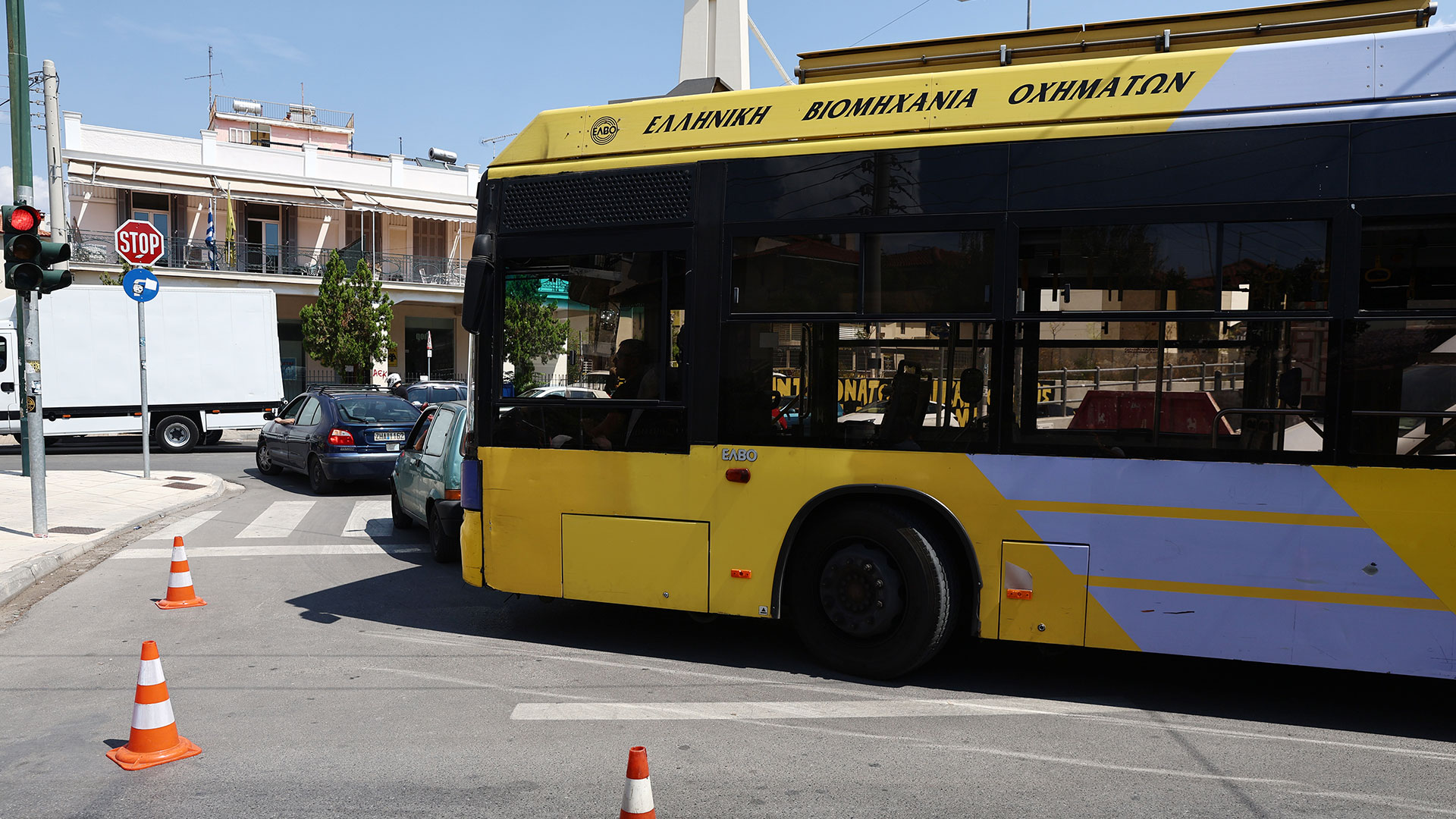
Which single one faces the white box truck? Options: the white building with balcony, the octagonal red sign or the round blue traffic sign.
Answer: the white building with balcony

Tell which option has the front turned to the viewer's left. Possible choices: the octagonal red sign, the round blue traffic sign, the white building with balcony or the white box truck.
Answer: the white box truck

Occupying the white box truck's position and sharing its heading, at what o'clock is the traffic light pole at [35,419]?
The traffic light pole is roughly at 9 o'clock from the white box truck.

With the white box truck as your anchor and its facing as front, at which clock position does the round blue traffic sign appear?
The round blue traffic sign is roughly at 9 o'clock from the white box truck.

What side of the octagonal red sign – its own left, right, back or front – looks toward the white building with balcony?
back

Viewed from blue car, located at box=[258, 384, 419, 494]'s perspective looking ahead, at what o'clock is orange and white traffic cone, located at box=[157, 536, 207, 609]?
The orange and white traffic cone is roughly at 8 o'clock from the blue car.

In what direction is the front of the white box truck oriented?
to the viewer's left

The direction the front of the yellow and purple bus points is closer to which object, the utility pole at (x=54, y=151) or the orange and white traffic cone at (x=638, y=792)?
the utility pole

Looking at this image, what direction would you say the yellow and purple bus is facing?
to the viewer's left

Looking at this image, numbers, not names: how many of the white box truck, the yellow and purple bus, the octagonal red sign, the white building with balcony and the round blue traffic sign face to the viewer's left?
2
